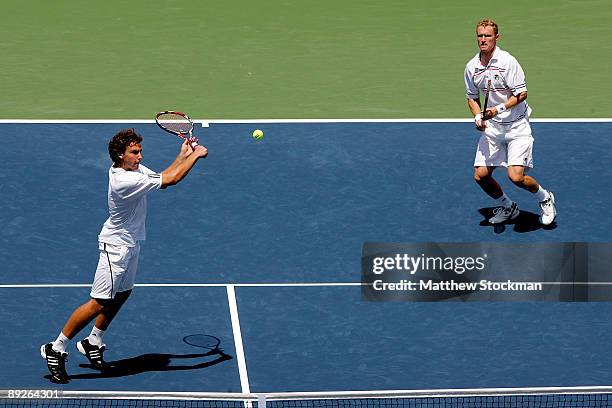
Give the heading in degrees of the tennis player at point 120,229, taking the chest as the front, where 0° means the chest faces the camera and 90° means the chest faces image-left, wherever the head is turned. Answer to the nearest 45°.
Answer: approximately 270°

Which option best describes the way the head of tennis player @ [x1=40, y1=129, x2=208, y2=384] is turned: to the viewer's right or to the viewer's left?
to the viewer's right

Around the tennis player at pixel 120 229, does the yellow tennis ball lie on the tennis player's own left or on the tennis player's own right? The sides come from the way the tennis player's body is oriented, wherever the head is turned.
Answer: on the tennis player's own left
